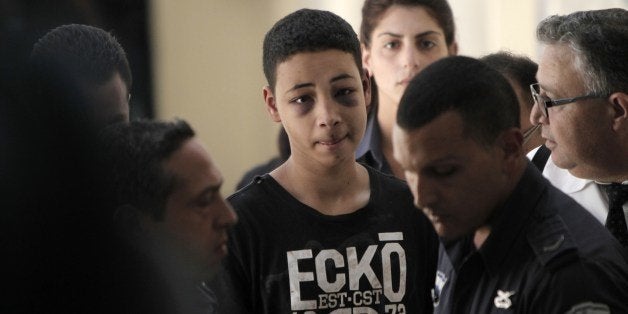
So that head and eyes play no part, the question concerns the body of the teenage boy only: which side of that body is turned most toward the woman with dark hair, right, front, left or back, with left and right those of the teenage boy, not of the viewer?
back

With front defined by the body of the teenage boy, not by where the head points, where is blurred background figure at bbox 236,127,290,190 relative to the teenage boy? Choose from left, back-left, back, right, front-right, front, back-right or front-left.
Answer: back

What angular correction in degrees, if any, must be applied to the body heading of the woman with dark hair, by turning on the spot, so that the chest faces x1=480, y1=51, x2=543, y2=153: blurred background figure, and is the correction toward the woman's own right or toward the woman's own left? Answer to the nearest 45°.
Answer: approximately 45° to the woman's own left

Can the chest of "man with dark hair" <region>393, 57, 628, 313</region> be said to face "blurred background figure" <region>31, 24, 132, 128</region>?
yes

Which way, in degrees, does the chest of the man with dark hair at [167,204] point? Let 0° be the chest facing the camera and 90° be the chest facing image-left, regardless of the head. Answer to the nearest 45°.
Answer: approximately 270°

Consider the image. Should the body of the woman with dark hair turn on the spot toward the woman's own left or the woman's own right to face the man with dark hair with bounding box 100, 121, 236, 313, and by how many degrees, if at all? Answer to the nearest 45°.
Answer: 0° — they already face them

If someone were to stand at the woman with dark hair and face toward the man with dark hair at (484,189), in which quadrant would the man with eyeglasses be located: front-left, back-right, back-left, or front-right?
front-left

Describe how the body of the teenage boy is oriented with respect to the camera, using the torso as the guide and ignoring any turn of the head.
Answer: toward the camera

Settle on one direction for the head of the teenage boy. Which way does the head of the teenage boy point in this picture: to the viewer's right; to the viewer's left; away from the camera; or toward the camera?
toward the camera

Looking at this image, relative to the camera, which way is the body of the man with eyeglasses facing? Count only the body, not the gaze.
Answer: to the viewer's left

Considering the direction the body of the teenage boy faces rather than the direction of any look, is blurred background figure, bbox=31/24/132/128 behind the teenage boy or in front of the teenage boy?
in front

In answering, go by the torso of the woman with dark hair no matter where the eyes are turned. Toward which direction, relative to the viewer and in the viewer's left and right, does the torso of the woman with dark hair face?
facing the viewer

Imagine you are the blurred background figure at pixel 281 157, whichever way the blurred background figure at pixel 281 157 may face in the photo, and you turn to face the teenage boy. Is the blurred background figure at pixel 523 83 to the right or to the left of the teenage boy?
left

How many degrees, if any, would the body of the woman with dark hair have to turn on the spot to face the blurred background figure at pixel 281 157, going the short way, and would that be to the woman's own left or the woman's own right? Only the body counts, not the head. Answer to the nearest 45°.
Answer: approximately 135° to the woman's own right

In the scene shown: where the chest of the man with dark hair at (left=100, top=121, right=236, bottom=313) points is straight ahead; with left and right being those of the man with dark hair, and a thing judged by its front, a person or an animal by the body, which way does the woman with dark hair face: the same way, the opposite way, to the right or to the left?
to the right
